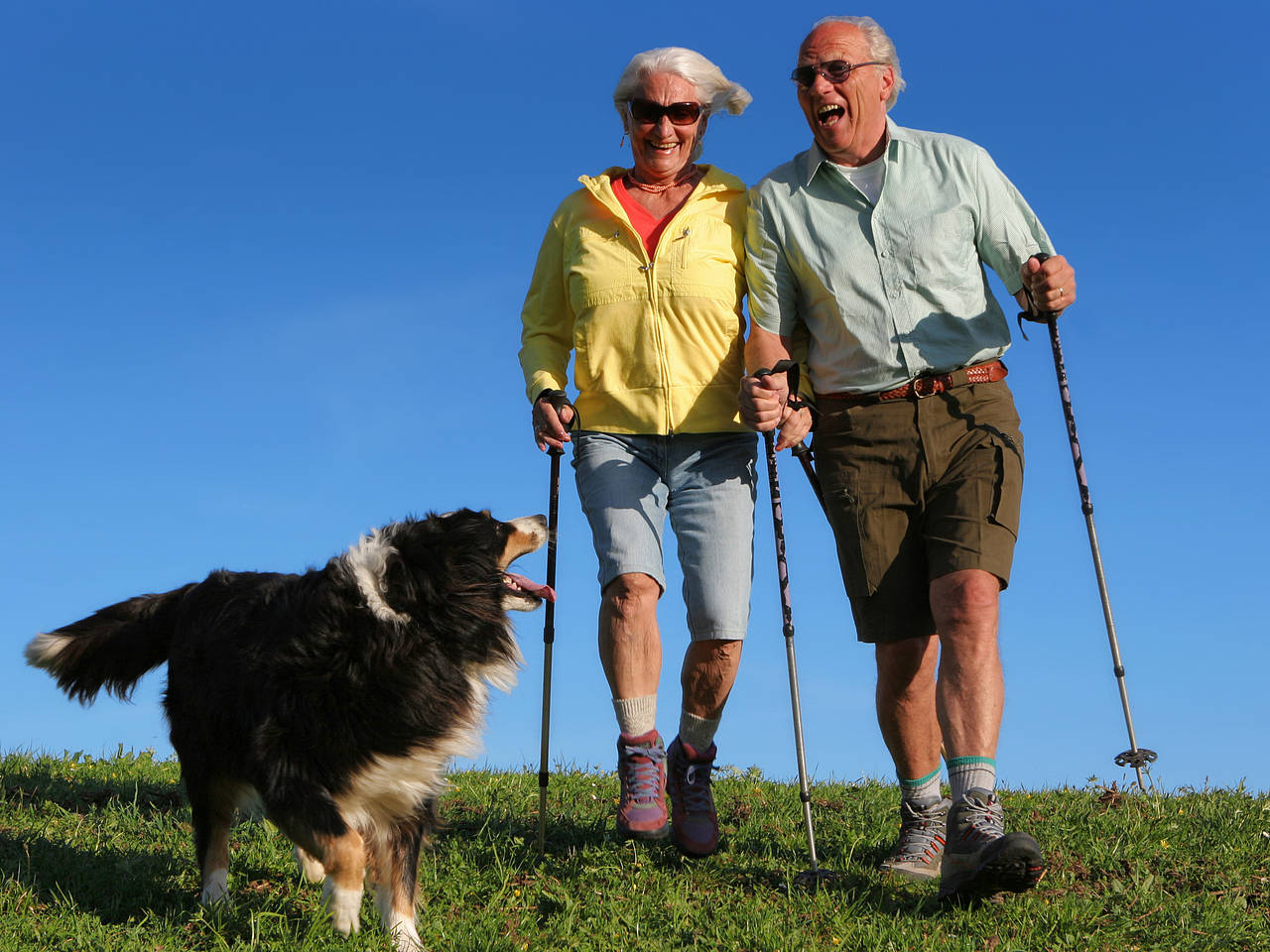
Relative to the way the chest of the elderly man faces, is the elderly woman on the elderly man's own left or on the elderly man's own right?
on the elderly man's own right

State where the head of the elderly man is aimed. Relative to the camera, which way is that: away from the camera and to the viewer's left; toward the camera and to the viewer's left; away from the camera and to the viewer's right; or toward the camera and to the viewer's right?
toward the camera and to the viewer's left

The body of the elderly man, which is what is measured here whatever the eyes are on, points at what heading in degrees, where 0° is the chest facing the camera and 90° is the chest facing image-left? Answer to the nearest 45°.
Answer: approximately 0°

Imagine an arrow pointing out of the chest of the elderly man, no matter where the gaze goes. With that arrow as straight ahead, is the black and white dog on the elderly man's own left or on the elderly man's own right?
on the elderly man's own right

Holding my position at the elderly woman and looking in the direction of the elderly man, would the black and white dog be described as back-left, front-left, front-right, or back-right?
back-right

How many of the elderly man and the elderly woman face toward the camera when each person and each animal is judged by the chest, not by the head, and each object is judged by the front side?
2

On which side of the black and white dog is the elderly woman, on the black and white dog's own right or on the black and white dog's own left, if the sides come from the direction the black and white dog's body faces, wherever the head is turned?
on the black and white dog's own left

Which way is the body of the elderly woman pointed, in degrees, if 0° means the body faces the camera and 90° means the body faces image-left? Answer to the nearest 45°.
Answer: approximately 0°

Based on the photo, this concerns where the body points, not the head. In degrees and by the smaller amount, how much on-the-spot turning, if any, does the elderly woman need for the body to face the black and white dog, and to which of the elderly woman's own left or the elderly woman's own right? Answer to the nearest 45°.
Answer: approximately 45° to the elderly woman's own right

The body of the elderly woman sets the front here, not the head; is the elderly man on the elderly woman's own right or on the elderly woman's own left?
on the elderly woman's own left
